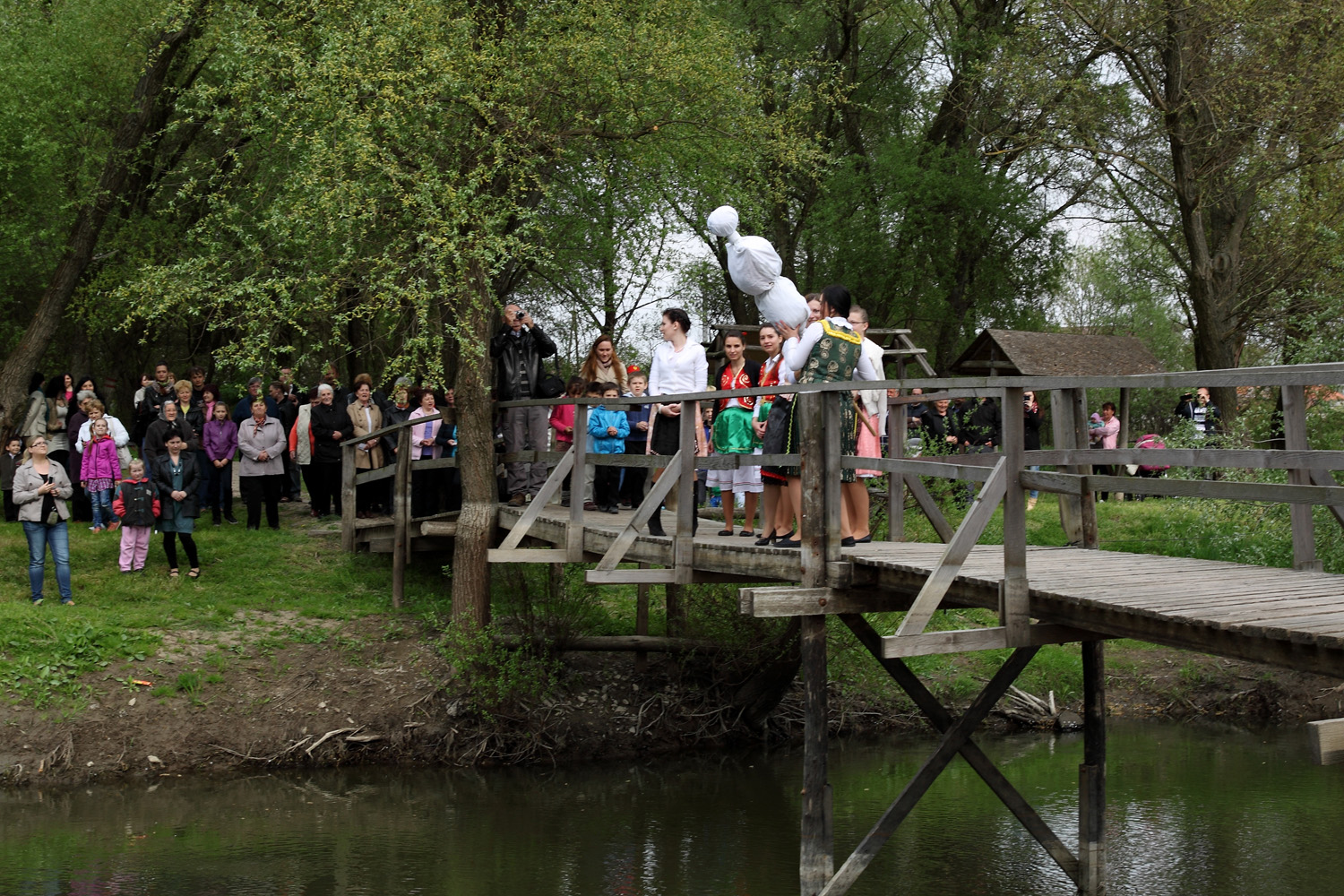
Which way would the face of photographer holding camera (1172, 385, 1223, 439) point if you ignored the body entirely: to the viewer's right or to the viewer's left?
to the viewer's left

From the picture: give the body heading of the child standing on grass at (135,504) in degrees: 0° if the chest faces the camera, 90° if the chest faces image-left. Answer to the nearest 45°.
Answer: approximately 0°

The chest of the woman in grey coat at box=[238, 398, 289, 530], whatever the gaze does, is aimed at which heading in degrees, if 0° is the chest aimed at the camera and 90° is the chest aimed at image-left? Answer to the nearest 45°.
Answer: approximately 0°

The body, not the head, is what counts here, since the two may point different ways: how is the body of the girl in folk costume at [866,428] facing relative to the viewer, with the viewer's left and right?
facing the viewer and to the left of the viewer

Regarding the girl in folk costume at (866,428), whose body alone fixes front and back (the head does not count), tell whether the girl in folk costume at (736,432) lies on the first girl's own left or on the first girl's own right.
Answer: on the first girl's own right

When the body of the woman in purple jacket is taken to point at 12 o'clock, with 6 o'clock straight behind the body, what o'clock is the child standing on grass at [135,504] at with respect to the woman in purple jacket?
The child standing on grass is roughly at 1 o'clock from the woman in purple jacket.

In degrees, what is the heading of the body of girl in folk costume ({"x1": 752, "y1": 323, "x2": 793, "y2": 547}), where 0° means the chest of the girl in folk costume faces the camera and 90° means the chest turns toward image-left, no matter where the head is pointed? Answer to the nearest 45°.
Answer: approximately 45°

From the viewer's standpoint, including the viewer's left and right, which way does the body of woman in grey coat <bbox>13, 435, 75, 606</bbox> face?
facing the viewer and to the right of the viewer
